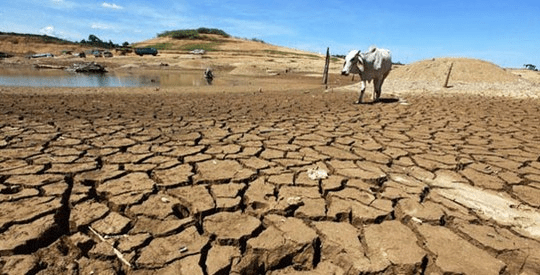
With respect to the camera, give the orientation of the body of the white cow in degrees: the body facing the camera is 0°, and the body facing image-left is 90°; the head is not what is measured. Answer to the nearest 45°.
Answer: approximately 45°

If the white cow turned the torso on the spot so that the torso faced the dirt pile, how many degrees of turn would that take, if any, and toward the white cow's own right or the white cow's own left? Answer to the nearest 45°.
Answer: approximately 180°
